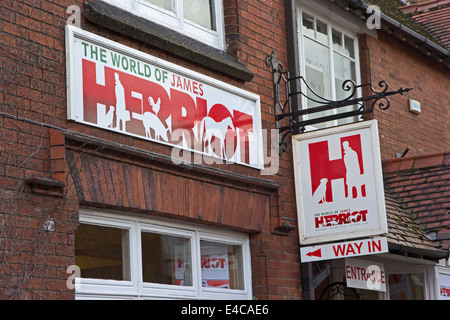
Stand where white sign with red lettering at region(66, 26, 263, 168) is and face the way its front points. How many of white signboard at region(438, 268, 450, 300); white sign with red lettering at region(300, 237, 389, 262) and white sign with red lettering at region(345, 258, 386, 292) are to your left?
3

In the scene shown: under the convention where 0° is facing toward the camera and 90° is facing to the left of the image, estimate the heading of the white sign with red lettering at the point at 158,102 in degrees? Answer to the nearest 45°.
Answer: approximately 315°

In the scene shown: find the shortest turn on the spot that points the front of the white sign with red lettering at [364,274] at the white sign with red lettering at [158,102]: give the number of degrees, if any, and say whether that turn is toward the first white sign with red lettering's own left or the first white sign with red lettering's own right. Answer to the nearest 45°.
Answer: approximately 90° to the first white sign with red lettering's own right

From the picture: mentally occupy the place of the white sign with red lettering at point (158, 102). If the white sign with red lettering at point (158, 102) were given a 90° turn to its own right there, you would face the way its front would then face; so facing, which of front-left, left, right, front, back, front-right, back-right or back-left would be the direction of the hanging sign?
back

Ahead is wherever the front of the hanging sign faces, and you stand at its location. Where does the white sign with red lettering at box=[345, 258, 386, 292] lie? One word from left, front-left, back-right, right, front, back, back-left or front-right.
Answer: back

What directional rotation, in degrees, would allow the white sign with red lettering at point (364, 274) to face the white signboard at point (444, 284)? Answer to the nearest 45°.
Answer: approximately 90° to its left

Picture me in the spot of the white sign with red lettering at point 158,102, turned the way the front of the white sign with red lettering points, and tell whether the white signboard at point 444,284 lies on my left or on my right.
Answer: on my left

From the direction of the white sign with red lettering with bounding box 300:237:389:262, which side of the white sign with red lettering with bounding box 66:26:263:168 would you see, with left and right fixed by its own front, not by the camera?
left
